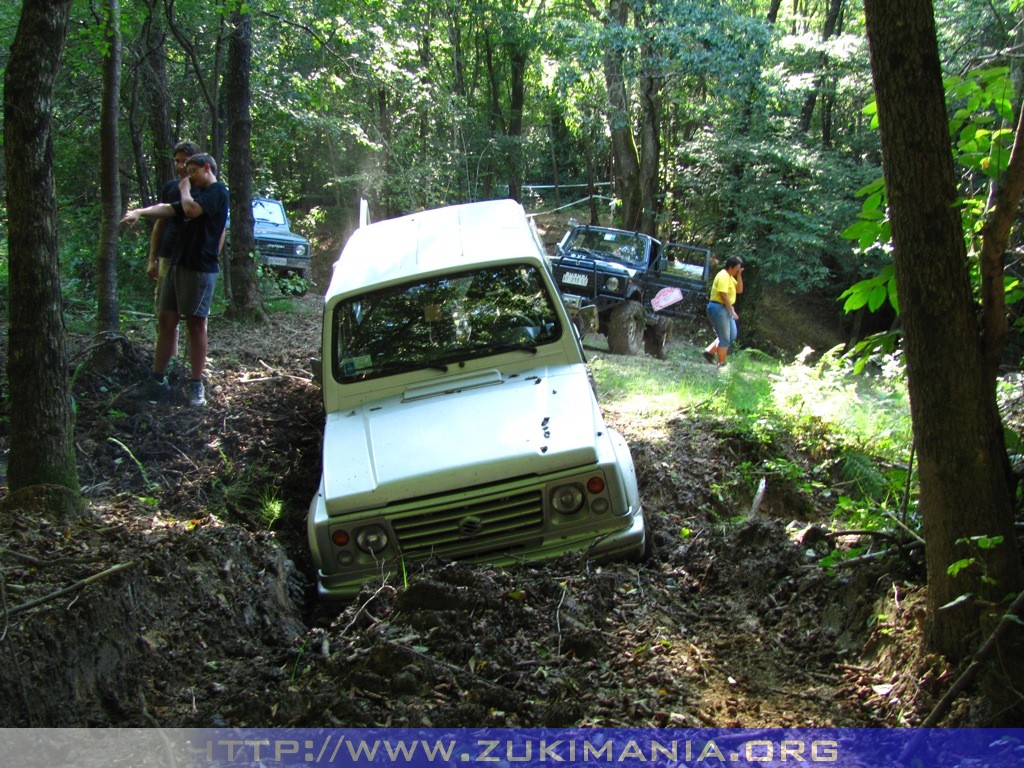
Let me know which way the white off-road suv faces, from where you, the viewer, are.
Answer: facing the viewer

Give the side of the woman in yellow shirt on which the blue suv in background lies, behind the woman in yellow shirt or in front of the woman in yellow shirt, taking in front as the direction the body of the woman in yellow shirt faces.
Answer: behind

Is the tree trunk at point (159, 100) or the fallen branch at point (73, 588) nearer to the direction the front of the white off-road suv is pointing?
the fallen branch

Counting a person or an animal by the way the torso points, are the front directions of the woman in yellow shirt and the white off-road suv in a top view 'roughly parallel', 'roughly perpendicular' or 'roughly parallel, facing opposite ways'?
roughly perpendicular

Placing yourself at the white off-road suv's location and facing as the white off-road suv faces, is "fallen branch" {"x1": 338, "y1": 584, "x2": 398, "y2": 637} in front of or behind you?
in front

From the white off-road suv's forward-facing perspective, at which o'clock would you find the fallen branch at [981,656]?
The fallen branch is roughly at 11 o'clock from the white off-road suv.

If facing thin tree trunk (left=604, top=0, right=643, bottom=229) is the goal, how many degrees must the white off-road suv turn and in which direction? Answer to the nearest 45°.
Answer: approximately 180°

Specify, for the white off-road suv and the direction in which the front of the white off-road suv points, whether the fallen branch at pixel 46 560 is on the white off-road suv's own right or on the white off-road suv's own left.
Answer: on the white off-road suv's own right
